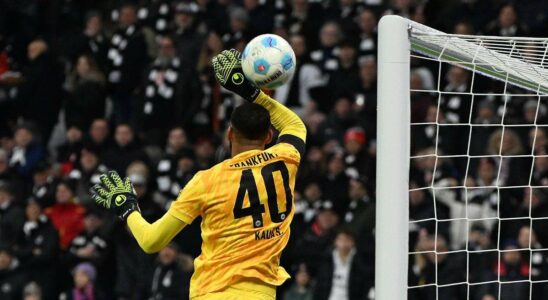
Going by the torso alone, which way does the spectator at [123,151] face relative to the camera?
toward the camera

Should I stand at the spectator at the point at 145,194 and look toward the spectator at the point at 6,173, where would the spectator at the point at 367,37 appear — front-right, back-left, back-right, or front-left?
back-right

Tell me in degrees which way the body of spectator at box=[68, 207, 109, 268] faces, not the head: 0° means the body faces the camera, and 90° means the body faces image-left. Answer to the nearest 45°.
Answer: approximately 0°

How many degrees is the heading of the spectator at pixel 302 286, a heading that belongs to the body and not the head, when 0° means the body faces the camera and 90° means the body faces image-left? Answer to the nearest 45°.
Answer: approximately 0°

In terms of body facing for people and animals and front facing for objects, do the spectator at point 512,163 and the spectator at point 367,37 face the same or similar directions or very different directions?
same or similar directions

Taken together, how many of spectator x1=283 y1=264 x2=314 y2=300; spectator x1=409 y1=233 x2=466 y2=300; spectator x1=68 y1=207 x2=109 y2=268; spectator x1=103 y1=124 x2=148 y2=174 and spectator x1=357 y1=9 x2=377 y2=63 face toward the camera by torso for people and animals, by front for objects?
5

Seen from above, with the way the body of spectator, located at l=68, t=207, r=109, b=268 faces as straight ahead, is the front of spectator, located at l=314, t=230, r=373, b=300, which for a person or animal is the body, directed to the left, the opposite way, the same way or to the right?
the same way

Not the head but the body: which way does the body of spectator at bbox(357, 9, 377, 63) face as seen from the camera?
toward the camera

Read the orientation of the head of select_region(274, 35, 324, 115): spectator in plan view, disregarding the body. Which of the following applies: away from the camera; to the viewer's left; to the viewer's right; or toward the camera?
toward the camera

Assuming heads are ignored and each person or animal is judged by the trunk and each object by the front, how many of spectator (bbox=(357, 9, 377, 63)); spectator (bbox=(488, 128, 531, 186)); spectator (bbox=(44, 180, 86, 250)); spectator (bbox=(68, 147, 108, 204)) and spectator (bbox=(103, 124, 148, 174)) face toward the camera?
5

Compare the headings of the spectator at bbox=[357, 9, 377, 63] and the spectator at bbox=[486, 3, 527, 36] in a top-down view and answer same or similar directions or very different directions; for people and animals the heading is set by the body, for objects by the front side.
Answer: same or similar directions

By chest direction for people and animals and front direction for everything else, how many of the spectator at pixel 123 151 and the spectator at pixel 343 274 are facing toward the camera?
2

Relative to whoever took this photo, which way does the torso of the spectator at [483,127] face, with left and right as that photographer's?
facing the viewer

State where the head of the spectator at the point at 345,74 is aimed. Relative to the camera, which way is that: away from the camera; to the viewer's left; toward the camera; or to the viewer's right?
toward the camera
